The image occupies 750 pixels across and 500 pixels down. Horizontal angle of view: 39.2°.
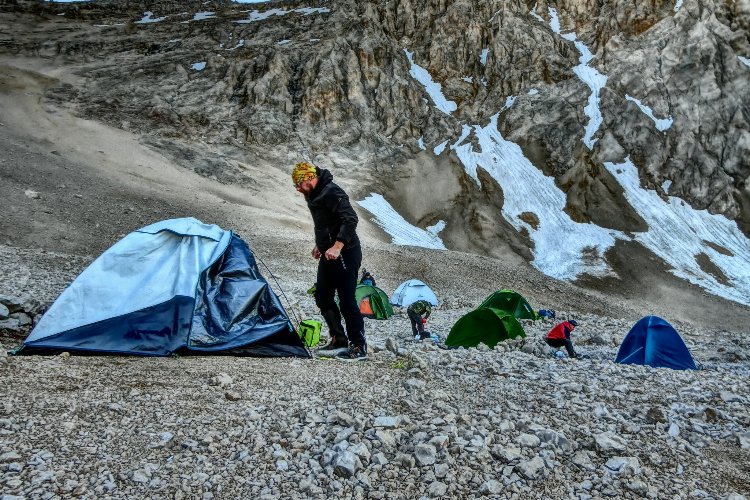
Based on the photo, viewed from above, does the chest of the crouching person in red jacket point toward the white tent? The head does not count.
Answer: no

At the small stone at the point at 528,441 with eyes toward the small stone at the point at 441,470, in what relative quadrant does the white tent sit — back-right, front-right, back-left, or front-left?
back-right

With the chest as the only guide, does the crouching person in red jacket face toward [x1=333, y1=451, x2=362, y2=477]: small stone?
no

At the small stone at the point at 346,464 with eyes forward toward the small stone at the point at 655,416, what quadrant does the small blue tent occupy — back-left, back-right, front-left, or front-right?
front-left
